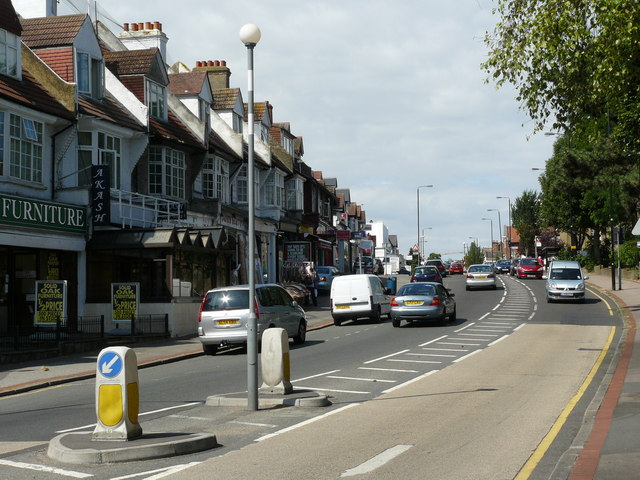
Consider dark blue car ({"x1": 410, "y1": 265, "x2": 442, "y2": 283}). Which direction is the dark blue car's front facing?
away from the camera

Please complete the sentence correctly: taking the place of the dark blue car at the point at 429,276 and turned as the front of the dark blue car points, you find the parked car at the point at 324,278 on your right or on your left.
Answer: on your left

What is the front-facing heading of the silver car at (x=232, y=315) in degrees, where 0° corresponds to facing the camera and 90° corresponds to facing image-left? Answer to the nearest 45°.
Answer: approximately 225°

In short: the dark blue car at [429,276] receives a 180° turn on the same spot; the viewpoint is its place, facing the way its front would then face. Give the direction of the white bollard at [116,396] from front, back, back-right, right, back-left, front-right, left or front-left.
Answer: front

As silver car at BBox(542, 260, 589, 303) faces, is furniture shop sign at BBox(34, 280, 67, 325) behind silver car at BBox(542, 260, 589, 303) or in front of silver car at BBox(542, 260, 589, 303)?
in front

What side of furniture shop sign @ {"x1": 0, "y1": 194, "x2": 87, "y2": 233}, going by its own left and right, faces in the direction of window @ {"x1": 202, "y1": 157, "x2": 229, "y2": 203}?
left

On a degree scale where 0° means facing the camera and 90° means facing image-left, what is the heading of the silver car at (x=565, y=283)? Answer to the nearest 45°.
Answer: approximately 0°

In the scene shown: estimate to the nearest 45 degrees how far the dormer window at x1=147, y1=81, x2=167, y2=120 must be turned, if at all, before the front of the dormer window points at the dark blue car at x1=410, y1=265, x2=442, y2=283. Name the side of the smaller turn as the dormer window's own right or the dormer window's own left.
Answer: approximately 90° to the dormer window's own left

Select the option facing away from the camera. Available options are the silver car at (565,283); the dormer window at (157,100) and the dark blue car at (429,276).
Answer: the dark blue car

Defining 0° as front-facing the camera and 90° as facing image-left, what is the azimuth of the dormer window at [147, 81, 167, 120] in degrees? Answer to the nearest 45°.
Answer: approximately 315°

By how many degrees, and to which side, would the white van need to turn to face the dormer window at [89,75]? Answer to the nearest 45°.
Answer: approximately 135° to its left
